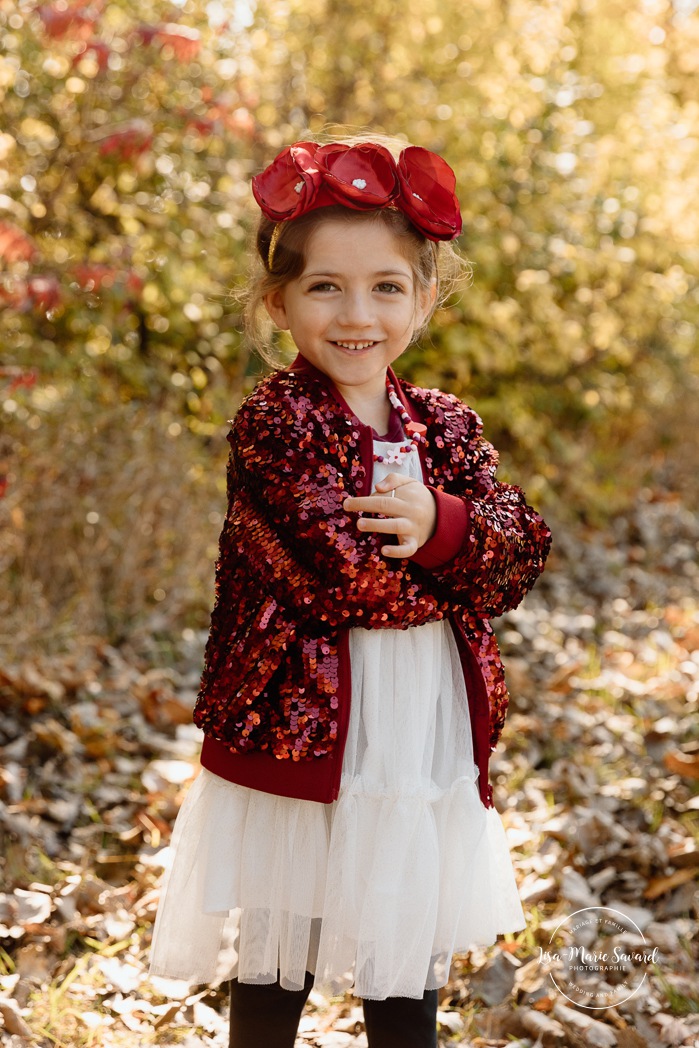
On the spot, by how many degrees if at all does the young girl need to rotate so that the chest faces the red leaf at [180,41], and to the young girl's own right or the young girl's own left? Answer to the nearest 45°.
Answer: approximately 135° to the young girl's own left

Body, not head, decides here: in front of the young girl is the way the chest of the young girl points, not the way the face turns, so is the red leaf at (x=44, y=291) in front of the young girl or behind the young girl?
behind

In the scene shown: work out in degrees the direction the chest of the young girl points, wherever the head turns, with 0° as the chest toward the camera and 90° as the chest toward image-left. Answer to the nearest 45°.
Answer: approximately 315°

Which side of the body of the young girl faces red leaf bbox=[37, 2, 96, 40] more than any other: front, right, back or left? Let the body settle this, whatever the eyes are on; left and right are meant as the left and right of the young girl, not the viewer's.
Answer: back

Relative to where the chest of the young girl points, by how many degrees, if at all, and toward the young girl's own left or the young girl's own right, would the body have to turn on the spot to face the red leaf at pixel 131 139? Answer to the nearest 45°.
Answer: approximately 135° to the young girl's own left
